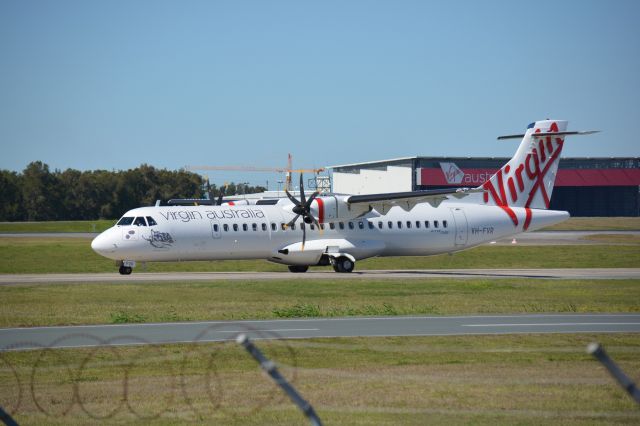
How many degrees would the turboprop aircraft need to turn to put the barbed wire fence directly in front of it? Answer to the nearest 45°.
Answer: approximately 45° to its left

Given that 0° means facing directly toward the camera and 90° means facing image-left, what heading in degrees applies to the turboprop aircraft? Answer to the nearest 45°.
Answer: approximately 45°
